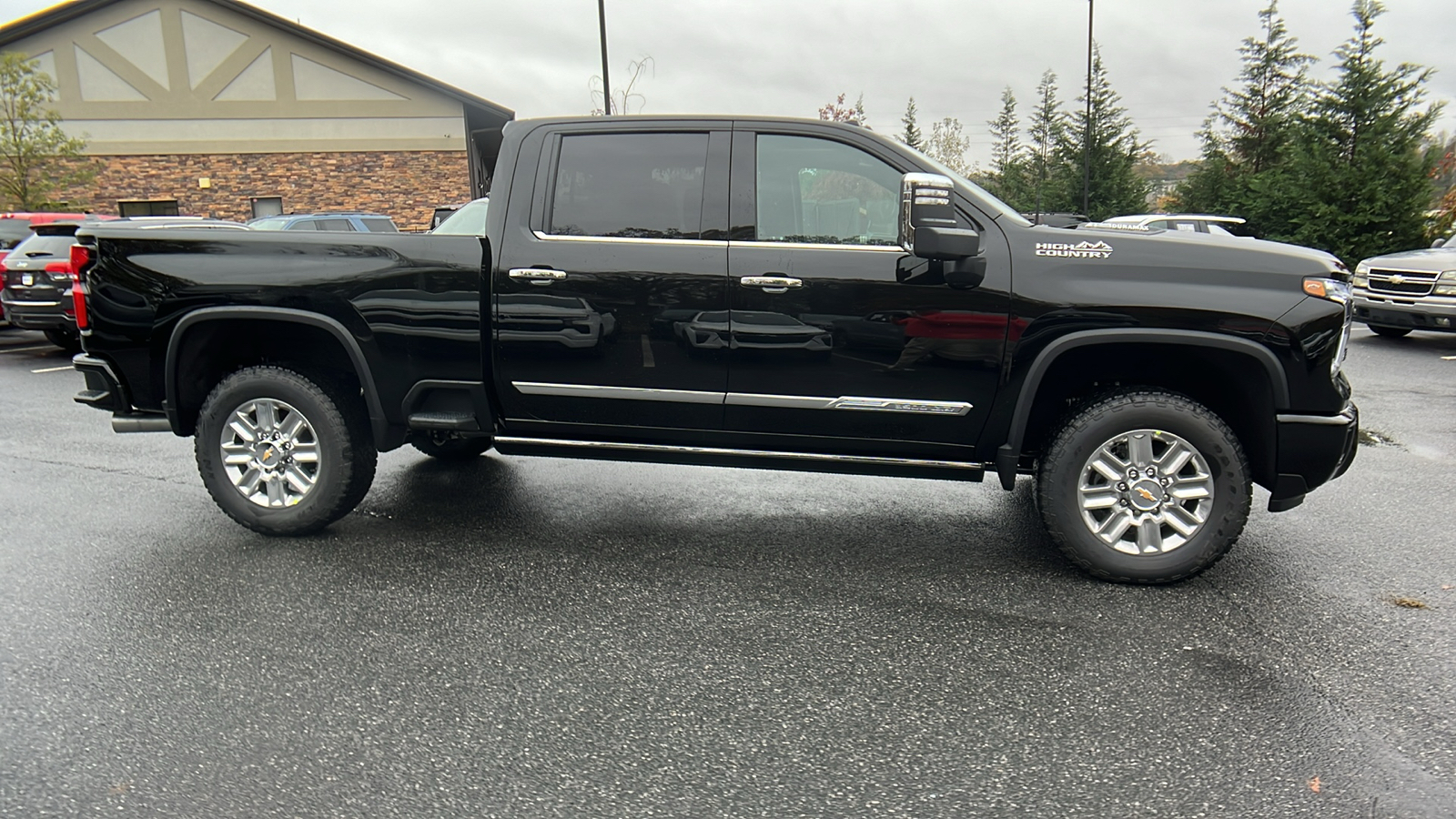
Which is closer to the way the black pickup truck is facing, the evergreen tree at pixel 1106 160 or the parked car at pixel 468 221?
the evergreen tree

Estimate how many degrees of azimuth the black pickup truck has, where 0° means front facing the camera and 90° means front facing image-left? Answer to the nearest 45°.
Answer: approximately 270°

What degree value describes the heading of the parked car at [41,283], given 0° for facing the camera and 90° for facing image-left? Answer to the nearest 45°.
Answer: approximately 225°

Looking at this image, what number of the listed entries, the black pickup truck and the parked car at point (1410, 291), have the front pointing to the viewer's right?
1

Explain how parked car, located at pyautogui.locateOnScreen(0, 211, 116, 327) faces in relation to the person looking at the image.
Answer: facing away from the viewer and to the right of the viewer

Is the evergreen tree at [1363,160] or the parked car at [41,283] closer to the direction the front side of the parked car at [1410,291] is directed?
the parked car

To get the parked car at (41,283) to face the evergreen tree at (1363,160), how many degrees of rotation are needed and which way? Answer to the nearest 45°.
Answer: approximately 45° to its right
